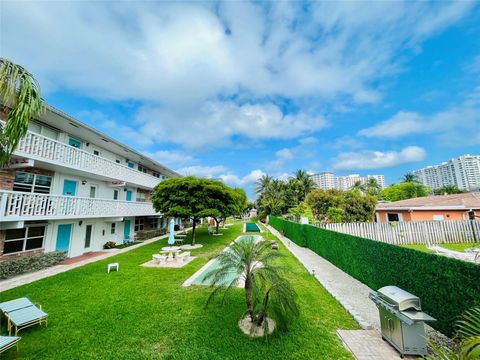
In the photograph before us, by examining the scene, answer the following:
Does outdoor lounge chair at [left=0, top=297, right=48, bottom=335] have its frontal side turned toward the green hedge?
no

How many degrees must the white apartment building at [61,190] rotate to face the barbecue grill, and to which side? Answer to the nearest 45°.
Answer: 0° — it already faces it

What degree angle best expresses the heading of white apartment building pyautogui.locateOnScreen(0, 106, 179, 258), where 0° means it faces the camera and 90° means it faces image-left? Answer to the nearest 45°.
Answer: approximately 315°

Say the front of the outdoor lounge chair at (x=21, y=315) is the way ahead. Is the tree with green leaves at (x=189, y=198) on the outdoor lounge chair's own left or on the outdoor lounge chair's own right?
on the outdoor lounge chair's own left

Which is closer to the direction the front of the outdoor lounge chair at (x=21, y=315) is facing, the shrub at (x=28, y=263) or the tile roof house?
the tile roof house

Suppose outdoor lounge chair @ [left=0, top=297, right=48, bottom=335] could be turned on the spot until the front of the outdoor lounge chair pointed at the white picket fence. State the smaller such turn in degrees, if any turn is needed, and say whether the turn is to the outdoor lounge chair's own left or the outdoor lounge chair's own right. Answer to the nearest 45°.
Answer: approximately 45° to the outdoor lounge chair's own left

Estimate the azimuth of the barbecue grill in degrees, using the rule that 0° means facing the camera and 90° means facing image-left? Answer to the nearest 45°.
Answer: approximately 45°

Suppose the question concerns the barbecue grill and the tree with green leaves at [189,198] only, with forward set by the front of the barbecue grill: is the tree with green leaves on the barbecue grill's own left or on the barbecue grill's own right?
on the barbecue grill's own right

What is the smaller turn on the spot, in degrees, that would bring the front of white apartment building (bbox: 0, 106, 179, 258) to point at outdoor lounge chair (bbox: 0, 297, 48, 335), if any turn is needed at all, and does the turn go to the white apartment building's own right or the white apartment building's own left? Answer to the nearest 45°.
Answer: approximately 45° to the white apartment building's own right

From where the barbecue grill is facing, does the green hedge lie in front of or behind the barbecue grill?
behind
